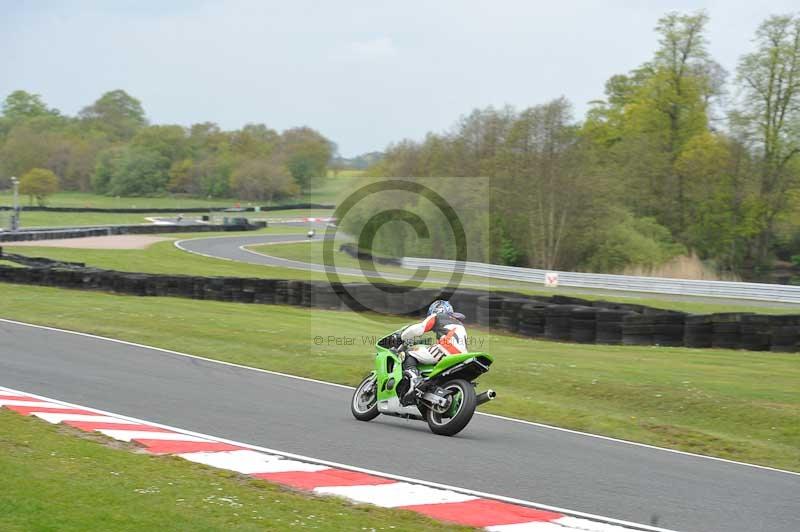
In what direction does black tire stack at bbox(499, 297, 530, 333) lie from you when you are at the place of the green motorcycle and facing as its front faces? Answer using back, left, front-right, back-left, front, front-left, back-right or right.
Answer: front-right

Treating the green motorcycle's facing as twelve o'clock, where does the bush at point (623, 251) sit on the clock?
The bush is roughly at 2 o'clock from the green motorcycle.

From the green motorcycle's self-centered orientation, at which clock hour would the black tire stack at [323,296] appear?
The black tire stack is roughly at 1 o'clock from the green motorcycle.

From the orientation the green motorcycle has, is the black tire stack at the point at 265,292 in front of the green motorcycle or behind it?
in front

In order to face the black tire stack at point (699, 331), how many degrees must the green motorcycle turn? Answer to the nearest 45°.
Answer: approximately 90° to its right

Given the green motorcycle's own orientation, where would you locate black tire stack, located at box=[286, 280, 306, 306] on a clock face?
The black tire stack is roughly at 1 o'clock from the green motorcycle.

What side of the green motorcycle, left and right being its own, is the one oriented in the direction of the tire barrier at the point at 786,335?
right

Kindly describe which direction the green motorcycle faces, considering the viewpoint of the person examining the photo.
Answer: facing away from the viewer and to the left of the viewer

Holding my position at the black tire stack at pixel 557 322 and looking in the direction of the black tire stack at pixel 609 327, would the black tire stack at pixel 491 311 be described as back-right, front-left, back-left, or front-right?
back-left

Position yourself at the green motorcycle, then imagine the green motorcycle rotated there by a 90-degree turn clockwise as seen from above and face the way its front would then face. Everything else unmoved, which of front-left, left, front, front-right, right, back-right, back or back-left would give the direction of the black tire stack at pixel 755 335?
front

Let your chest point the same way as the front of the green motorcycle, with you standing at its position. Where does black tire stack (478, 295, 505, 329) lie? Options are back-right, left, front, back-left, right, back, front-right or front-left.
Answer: front-right
